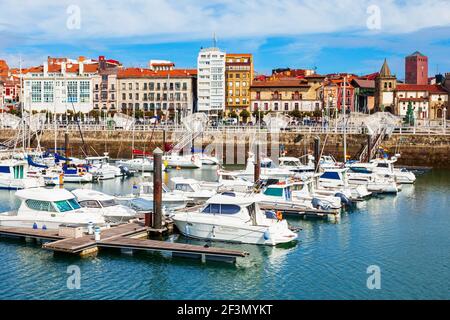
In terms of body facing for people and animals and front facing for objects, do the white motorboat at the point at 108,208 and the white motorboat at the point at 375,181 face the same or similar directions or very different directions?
very different directions
